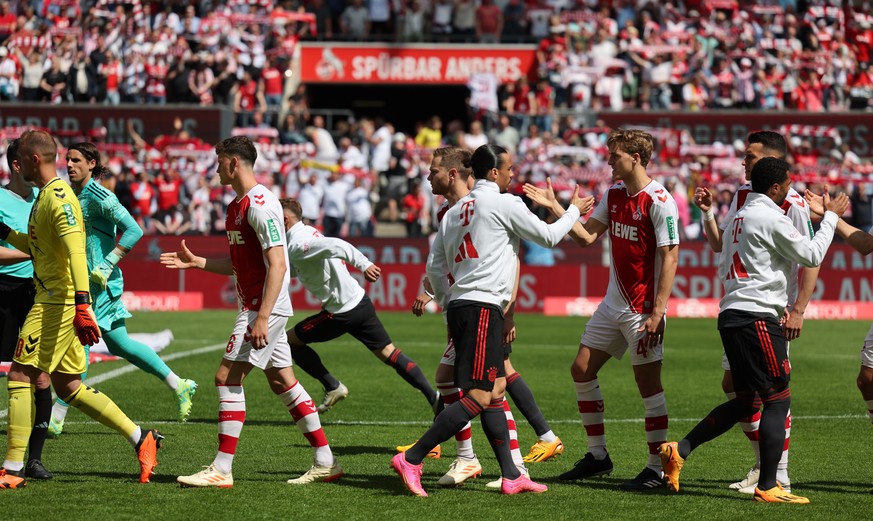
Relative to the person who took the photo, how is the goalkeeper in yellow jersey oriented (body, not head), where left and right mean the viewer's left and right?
facing to the left of the viewer

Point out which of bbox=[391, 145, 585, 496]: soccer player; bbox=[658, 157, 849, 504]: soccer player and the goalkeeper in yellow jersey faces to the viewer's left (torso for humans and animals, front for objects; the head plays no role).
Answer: the goalkeeper in yellow jersey

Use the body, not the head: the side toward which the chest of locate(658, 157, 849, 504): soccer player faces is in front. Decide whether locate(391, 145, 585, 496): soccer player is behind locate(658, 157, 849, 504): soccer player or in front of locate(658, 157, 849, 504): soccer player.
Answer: behind

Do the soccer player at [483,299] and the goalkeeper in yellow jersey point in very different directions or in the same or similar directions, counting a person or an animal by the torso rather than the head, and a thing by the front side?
very different directions

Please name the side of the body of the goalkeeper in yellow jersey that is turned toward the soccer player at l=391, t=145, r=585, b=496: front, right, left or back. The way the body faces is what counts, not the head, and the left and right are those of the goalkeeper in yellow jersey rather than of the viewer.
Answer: back

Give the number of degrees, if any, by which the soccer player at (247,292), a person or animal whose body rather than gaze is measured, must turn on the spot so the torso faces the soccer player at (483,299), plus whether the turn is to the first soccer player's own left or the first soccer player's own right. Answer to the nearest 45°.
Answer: approximately 180°

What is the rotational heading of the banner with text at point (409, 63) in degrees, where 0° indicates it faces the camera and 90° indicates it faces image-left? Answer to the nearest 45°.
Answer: approximately 0°

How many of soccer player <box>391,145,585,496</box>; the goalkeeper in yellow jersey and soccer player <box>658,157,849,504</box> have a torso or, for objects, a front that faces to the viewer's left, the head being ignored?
1

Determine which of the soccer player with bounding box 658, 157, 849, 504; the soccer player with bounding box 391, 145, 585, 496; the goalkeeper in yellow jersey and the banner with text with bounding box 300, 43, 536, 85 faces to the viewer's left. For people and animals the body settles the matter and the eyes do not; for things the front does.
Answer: the goalkeeper in yellow jersey

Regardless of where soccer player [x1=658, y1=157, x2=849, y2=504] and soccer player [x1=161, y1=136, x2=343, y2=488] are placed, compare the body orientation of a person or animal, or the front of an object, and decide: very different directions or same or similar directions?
very different directions

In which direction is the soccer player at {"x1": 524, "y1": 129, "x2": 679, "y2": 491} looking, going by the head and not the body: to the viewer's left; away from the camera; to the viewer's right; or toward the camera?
to the viewer's left
